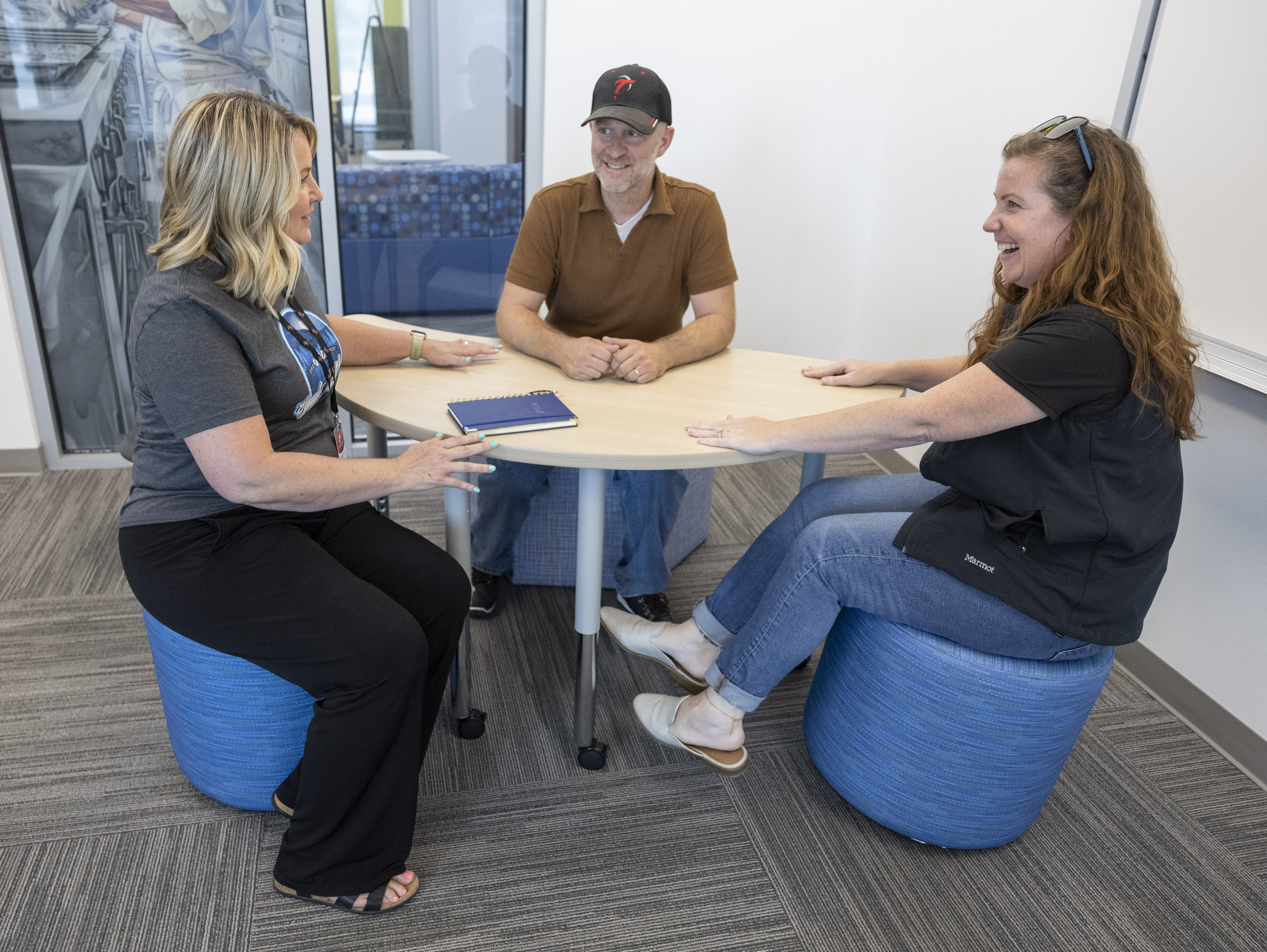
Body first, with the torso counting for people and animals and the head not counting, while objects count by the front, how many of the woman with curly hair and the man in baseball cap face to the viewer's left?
1

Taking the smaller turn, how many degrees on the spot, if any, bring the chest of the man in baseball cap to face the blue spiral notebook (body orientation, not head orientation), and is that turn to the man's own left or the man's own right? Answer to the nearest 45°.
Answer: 0° — they already face it

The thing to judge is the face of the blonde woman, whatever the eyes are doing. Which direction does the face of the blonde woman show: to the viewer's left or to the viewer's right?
to the viewer's right

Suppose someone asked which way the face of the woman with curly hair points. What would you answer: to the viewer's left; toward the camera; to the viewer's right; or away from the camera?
to the viewer's left

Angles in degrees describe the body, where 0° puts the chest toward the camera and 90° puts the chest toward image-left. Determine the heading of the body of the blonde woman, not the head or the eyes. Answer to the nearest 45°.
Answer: approximately 270°

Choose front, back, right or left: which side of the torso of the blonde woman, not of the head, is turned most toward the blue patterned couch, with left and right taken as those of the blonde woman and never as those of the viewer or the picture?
left

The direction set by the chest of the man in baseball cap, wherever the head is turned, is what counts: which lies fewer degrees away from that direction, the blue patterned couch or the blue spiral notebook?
the blue spiral notebook

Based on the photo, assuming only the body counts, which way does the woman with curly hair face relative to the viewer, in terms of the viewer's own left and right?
facing to the left of the viewer

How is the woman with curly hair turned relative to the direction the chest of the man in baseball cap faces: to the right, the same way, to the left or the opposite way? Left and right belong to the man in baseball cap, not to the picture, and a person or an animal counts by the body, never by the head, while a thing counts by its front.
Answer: to the right
